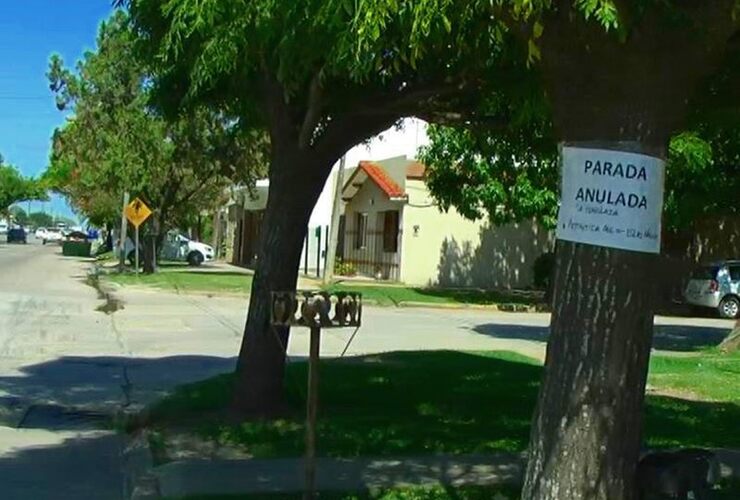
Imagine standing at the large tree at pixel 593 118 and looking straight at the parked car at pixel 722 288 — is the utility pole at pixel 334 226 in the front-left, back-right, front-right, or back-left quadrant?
front-left

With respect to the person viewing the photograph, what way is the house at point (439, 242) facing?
facing the viewer and to the left of the viewer

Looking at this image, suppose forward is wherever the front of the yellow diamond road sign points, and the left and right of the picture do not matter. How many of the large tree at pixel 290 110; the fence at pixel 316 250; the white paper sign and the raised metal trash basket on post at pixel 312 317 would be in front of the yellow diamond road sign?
3

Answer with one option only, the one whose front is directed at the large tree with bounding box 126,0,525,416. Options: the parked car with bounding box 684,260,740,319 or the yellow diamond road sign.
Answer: the yellow diamond road sign

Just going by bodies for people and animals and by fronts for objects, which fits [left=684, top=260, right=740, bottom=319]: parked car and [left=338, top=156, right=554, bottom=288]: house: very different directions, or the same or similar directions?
very different directions

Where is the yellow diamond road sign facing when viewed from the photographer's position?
facing the viewer

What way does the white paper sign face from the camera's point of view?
toward the camera

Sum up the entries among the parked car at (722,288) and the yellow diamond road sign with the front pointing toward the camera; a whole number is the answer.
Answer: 1
